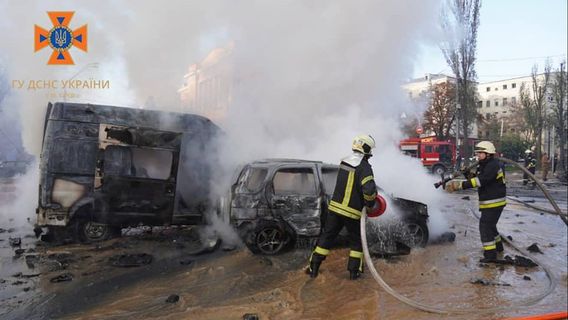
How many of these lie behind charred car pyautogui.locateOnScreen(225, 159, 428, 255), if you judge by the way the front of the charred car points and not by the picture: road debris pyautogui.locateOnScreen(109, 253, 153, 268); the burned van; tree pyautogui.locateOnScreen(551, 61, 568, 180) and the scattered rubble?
3

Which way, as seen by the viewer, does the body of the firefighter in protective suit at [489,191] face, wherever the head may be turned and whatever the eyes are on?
to the viewer's left

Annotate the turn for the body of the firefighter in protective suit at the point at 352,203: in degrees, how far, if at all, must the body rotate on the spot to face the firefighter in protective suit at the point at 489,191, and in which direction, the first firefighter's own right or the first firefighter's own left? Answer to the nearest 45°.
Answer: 0° — they already face them

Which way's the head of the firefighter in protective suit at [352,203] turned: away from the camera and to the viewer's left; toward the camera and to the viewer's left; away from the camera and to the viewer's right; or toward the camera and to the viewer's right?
away from the camera and to the viewer's right

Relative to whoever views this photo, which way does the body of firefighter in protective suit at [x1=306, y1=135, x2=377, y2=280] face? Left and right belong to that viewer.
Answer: facing away from the viewer and to the right of the viewer

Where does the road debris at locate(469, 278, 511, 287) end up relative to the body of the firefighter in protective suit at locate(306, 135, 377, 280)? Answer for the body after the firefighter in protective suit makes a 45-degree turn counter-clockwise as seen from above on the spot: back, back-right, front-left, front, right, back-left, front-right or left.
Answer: right

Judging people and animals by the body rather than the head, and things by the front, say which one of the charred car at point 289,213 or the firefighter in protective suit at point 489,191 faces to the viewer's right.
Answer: the charred car

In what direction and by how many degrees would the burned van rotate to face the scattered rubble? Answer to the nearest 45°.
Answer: approximately 135° to its left

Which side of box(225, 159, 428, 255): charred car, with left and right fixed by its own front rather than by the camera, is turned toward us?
right

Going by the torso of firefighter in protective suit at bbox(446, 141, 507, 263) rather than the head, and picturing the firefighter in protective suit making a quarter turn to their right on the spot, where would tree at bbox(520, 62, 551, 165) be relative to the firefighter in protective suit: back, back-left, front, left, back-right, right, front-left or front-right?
front

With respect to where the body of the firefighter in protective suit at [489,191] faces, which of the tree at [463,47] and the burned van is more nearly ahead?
the burned van
